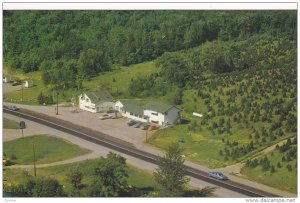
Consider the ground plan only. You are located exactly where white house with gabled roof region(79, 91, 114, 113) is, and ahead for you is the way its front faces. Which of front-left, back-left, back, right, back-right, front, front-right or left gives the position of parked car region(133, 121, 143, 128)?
left

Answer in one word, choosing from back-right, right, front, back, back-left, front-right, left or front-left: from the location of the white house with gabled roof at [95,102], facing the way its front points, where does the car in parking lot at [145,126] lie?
left

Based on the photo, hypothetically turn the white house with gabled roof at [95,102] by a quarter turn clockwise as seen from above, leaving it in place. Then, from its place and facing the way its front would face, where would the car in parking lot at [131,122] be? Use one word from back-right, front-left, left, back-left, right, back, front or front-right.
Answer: back

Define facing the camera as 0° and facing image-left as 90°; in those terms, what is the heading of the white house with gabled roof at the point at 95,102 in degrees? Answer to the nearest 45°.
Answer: approximately 45°
